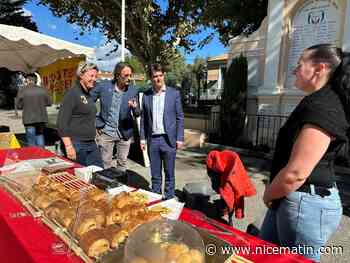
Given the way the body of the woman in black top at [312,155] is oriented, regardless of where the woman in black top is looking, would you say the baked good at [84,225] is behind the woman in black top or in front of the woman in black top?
in front

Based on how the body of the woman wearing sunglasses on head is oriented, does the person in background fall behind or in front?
behind

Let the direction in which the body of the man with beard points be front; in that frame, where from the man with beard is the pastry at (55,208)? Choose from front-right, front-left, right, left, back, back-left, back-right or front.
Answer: front

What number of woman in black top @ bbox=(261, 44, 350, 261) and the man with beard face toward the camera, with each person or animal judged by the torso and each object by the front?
1

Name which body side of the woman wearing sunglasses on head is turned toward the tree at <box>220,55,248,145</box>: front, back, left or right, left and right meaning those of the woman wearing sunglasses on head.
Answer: left

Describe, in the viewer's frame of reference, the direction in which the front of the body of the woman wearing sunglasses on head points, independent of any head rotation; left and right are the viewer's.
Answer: facing the viewer and to the right of the viewer

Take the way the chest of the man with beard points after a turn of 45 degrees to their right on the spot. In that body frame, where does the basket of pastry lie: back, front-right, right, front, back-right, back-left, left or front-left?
front-left

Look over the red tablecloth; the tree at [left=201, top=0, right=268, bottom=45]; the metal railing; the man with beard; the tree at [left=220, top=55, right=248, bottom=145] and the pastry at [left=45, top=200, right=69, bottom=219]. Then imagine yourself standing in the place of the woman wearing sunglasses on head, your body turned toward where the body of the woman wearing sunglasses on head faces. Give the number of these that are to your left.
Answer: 4

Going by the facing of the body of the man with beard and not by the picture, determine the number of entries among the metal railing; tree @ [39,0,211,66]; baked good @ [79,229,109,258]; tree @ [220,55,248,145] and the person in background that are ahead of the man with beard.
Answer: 1

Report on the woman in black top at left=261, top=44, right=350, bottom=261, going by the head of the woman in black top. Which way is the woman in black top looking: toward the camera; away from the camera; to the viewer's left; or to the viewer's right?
to the viewer's left

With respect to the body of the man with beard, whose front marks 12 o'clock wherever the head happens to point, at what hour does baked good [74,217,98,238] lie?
The baked good is roughly at 12 o'clock from the man with beard.

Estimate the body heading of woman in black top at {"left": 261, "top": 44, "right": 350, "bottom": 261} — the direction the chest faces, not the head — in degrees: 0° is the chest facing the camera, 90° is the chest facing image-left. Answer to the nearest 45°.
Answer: approximately 90°

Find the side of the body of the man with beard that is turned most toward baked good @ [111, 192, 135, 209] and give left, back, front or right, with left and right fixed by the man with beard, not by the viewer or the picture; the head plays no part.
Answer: front

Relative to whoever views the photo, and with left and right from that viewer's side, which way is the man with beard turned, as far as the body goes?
facing the viewer

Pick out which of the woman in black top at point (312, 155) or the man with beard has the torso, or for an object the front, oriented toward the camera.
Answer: the man with beard

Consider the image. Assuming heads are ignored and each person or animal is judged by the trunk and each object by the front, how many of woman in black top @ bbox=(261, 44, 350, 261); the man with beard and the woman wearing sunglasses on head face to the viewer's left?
1
